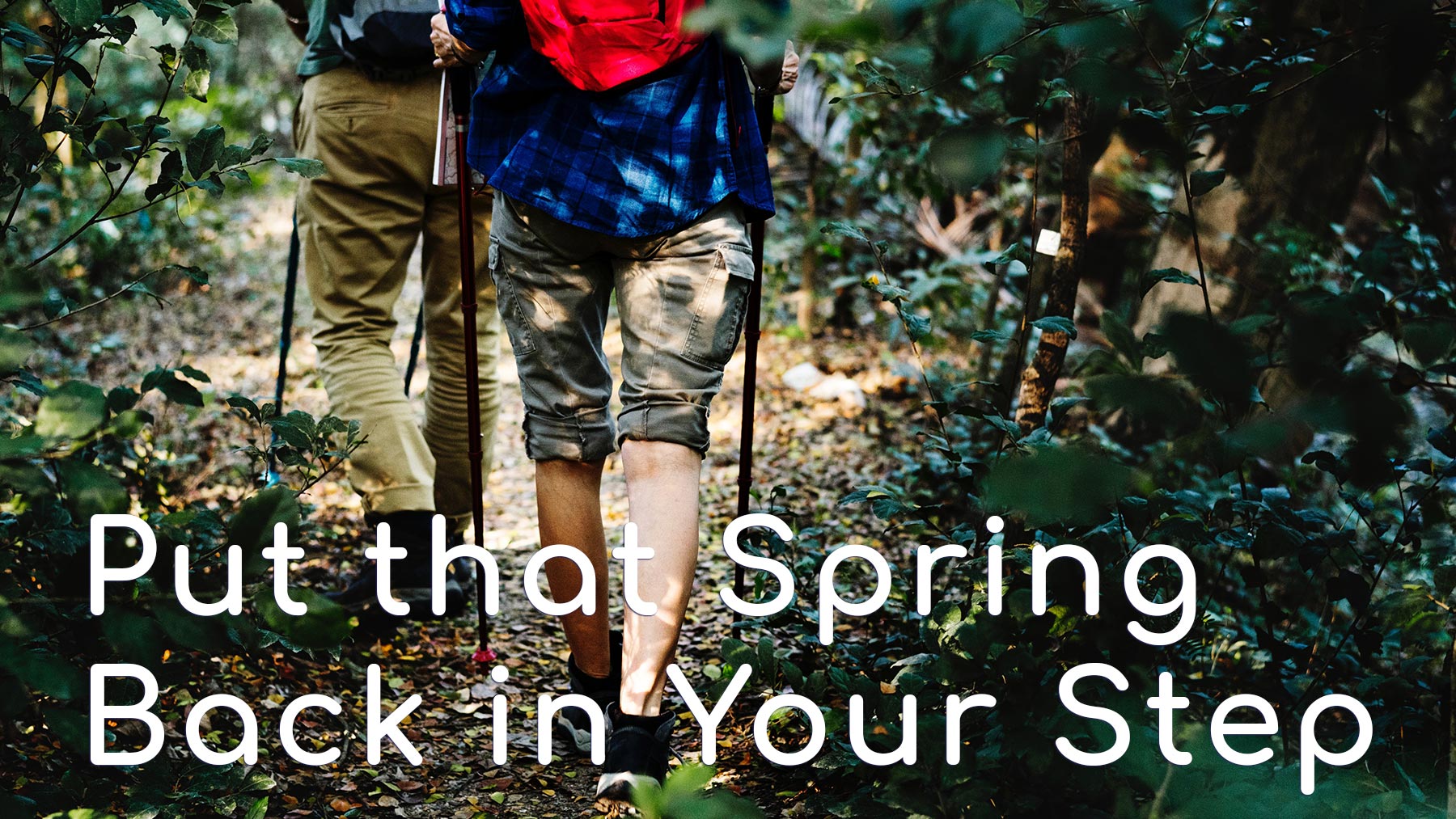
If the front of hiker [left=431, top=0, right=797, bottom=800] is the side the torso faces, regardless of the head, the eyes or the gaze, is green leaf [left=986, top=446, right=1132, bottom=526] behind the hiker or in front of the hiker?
behind

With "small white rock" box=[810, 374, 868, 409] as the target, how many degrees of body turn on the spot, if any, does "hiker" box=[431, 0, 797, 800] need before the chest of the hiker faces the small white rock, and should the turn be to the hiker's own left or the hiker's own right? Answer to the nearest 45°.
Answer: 0° — they already face it

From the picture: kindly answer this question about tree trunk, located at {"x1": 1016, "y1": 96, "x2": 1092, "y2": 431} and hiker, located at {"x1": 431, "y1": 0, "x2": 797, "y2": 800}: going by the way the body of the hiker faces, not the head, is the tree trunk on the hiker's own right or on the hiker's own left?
on the hiker's own right

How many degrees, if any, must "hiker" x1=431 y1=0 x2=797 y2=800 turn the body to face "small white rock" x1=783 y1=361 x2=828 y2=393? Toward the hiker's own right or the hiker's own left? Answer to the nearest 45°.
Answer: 0° — they already face it

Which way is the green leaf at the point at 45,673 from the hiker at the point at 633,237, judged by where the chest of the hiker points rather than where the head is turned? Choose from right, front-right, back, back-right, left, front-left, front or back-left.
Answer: back-left

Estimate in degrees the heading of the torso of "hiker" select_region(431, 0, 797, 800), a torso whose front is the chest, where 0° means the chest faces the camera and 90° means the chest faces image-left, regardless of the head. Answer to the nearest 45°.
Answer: approximately 180°

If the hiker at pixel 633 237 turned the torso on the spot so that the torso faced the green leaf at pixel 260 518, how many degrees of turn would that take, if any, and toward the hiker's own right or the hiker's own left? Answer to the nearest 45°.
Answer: approximately 135° to the hiker's own left

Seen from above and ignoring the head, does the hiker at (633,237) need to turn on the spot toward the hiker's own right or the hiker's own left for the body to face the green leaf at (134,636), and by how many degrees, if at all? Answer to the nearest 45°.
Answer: approximately 135° to the hiker's own left

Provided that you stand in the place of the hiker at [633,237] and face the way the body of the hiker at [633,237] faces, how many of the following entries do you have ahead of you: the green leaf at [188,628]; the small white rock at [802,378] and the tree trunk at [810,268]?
2

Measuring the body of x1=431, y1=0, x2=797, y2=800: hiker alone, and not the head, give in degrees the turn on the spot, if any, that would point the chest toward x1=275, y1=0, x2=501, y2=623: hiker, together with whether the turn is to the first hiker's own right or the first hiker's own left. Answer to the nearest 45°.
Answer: approximately 45° to the first hiker's own left

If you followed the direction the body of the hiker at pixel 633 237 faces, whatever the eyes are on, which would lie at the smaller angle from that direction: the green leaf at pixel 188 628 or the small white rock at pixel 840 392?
the small white rock
